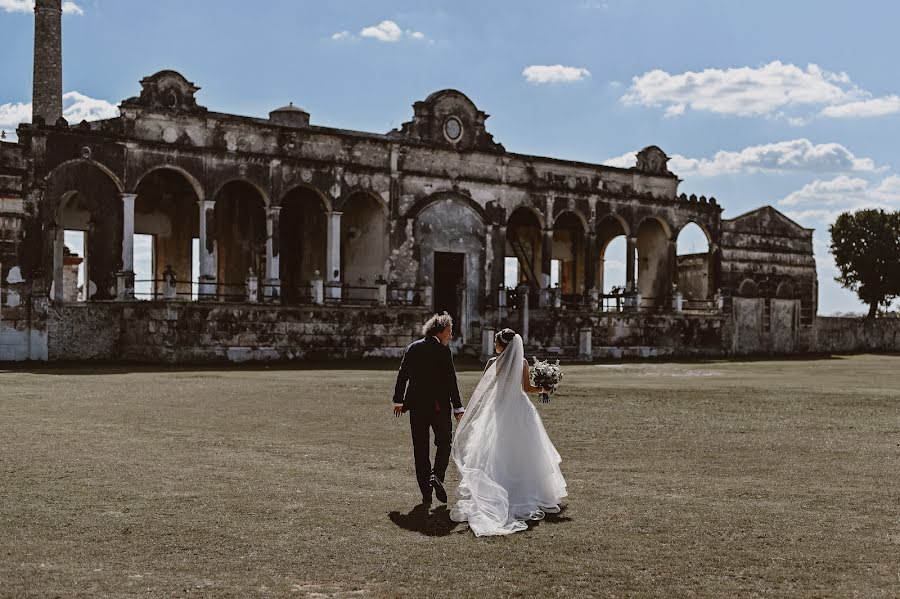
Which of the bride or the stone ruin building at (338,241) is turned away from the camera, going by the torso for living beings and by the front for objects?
the bride

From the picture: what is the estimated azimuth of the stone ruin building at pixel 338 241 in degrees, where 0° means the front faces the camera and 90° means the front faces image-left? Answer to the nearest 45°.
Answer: approximately 315°

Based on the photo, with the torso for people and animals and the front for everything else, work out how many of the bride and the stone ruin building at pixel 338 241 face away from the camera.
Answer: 1

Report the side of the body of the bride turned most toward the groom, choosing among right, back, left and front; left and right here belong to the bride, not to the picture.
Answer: left

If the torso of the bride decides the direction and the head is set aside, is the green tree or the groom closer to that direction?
the green tree

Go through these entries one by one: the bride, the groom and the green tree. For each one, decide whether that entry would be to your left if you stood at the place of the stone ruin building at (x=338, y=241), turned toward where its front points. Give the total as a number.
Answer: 1

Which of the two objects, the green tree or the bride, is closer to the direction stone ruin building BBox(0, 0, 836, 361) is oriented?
the bride

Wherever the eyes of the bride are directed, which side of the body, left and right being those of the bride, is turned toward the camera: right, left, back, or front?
back

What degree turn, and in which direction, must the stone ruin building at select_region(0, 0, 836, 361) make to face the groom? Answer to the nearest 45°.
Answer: approximately 45° to its right

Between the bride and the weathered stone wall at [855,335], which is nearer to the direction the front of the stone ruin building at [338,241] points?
the bride

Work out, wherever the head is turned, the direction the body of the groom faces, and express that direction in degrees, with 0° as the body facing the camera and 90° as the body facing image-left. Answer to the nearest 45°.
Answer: approximately 180°

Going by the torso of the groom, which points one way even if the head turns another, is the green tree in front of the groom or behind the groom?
in front

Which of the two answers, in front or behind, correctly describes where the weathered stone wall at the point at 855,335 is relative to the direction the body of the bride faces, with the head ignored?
in front

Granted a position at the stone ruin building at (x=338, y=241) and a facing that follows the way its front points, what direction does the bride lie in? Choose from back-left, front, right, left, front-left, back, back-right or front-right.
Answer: front-right

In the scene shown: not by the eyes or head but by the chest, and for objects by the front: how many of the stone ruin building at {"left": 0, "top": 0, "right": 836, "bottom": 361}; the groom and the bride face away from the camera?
2
